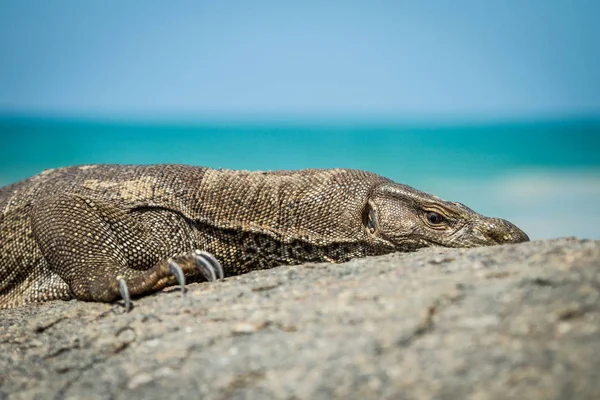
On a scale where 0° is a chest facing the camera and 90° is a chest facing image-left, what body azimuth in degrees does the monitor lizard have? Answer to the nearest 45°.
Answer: approximately 270°
